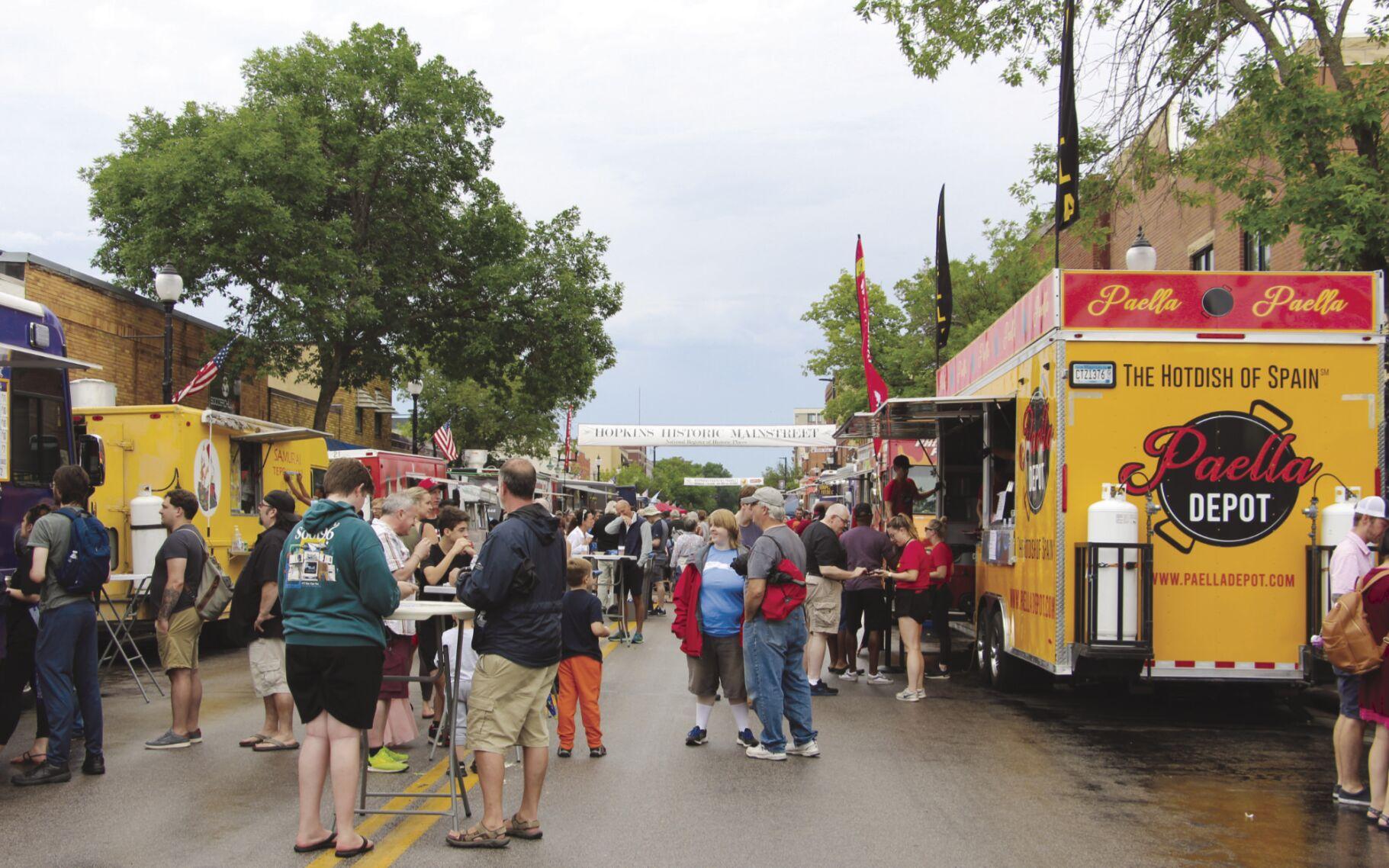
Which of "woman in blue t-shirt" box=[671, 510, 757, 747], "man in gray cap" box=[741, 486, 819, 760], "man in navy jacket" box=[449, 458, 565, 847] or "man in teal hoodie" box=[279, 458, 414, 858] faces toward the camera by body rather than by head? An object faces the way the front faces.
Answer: the woman in blue t-shirt

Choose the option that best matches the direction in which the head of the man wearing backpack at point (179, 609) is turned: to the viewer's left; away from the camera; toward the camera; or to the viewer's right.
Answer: to the viewer's left

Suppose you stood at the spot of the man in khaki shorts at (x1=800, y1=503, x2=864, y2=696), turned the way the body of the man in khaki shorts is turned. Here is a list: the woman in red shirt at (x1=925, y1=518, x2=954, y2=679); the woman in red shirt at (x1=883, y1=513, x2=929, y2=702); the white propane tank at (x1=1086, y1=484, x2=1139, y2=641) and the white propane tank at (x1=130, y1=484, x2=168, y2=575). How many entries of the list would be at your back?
1

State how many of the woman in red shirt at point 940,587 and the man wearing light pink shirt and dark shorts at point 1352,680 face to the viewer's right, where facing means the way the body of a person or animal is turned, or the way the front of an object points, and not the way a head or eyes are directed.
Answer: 1

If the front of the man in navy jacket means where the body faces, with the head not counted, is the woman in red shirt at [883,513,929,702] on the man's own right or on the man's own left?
on the man's own right

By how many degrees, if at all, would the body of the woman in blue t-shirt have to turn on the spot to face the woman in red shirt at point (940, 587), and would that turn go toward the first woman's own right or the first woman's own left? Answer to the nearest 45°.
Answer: approximately 135° to the first woman's own left

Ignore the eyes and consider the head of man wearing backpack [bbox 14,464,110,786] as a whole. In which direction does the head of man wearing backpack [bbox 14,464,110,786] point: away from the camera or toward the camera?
away from the camera

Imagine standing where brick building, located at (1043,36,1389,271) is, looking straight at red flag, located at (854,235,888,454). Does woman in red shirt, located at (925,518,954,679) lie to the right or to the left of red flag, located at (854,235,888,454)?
left
